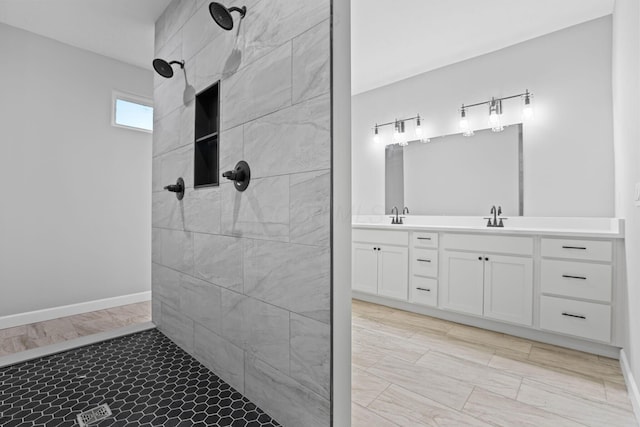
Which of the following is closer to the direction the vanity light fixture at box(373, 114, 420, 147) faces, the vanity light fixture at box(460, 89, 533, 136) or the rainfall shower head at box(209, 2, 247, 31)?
the rainfall shower head

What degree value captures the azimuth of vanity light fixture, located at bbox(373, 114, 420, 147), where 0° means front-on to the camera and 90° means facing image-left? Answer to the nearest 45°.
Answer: approximately 45°

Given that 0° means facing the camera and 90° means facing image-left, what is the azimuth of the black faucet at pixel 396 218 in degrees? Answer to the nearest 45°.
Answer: approximately 45°

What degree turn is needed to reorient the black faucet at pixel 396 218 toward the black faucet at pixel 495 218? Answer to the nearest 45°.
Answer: approximately 90° to its left
